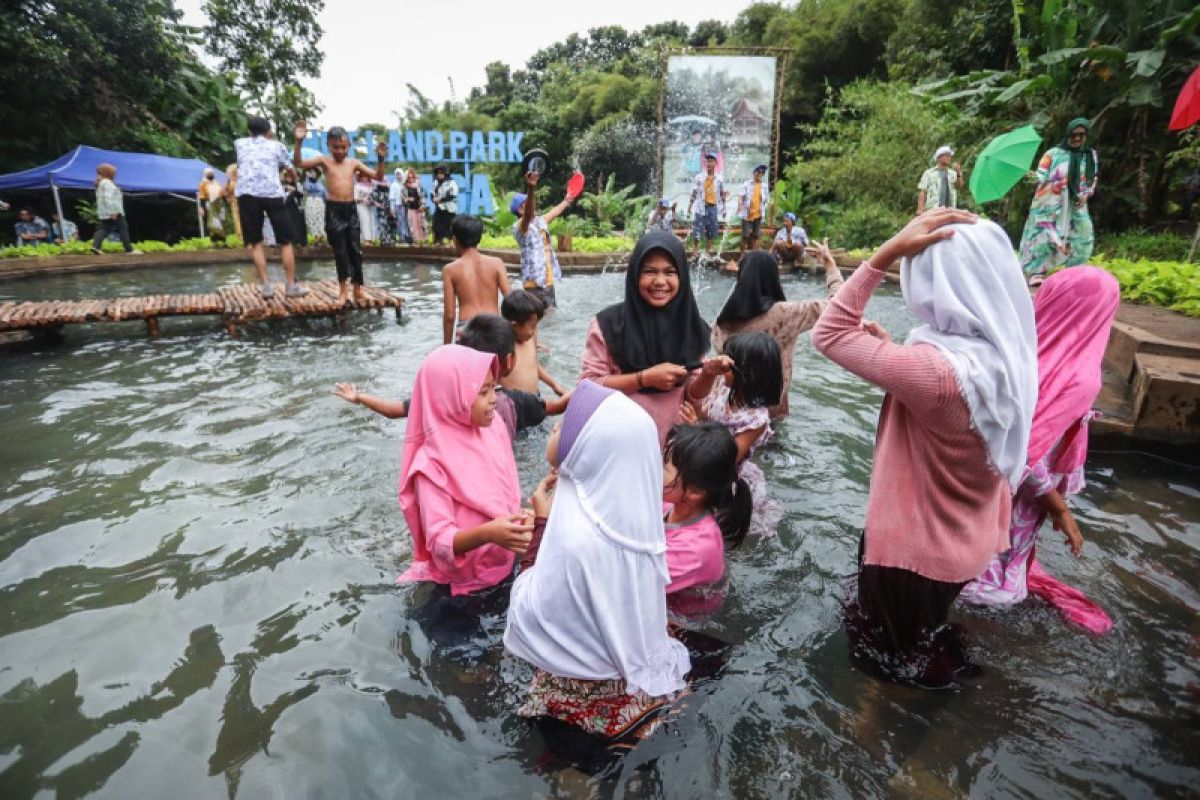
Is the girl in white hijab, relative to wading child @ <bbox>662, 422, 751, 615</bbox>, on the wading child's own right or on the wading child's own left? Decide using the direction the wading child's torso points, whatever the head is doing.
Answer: on the wading child's own left

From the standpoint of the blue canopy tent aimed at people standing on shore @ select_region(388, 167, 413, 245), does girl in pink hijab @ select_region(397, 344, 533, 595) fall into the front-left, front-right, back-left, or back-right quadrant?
front-right

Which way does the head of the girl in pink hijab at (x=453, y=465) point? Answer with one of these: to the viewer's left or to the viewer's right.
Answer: to the viewer's right

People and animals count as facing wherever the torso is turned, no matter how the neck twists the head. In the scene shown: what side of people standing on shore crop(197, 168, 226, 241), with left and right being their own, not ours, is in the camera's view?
front

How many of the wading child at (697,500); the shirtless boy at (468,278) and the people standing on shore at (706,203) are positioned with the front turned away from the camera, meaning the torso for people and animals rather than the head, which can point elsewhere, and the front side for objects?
1

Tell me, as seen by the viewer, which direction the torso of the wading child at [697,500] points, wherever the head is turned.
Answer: to the viewer's left

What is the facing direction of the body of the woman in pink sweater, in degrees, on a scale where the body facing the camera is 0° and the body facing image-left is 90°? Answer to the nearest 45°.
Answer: approximately 135°

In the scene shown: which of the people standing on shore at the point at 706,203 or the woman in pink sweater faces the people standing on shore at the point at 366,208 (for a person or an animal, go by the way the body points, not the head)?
the woman in pink sweater

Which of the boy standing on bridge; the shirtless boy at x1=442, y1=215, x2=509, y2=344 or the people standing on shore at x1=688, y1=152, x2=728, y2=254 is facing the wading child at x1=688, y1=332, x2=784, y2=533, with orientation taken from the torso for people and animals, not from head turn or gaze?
the people standing on shore

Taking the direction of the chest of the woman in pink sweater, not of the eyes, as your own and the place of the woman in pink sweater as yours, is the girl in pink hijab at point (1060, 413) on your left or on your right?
on your right

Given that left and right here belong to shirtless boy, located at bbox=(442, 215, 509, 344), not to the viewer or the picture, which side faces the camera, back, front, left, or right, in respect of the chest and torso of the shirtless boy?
back

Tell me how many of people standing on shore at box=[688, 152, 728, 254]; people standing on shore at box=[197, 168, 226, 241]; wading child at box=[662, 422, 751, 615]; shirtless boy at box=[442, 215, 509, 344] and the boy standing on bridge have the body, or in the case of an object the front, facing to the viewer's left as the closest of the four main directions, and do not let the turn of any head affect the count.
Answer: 1

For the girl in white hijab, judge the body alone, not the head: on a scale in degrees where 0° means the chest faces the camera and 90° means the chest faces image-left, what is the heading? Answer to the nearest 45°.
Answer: approximately 135°

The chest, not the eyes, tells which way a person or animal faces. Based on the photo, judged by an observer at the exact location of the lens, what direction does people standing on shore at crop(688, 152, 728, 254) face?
facing the viewer
